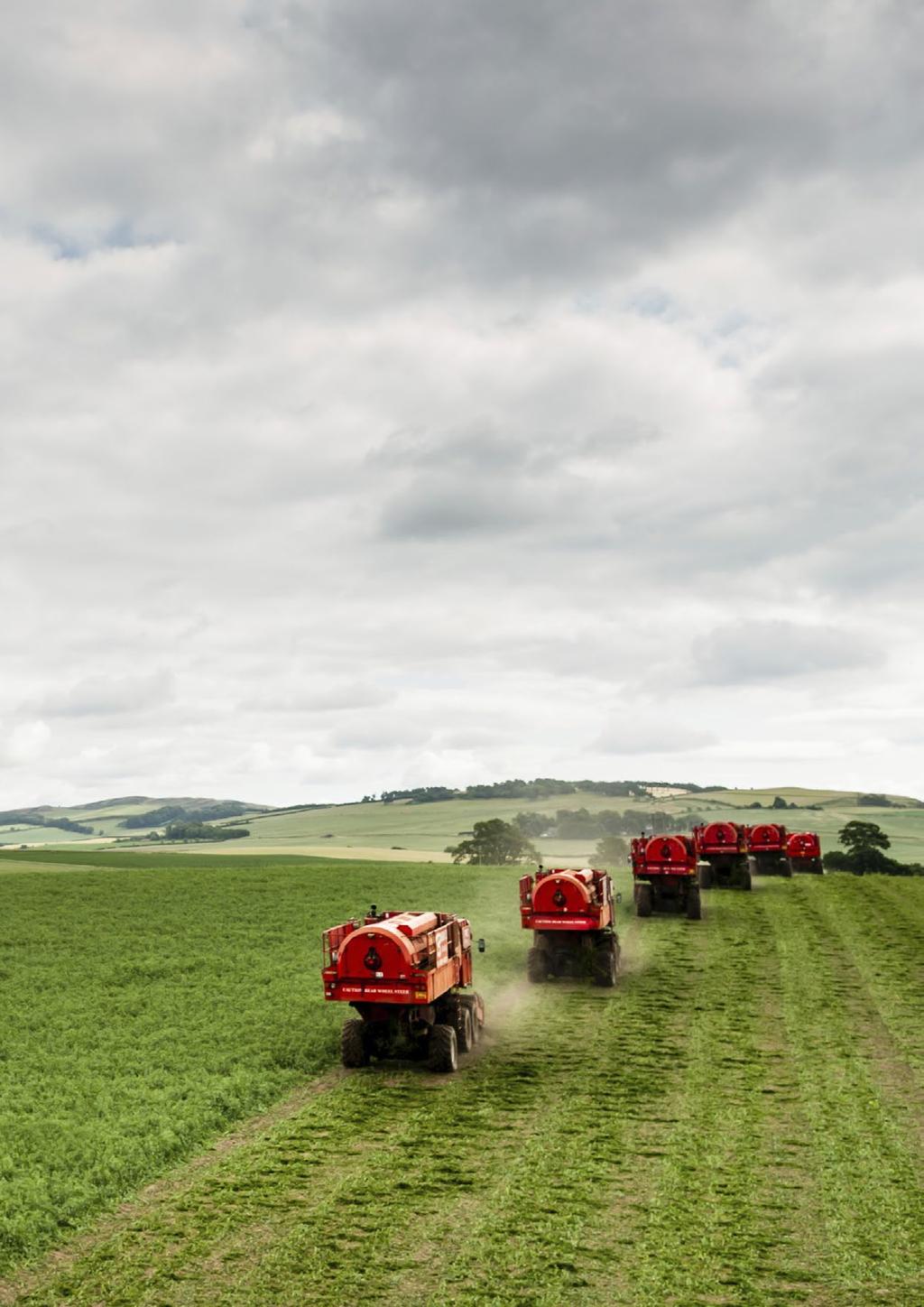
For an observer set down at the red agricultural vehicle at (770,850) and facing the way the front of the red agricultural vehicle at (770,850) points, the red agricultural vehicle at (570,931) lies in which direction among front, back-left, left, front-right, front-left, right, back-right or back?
back

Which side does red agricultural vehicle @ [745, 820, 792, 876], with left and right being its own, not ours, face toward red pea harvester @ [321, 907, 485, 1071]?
back

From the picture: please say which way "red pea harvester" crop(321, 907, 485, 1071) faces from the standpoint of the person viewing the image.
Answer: facing away from the viewer and to the right of the viewer

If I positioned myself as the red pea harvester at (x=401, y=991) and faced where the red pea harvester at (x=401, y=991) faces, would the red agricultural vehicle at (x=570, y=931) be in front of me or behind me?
in front

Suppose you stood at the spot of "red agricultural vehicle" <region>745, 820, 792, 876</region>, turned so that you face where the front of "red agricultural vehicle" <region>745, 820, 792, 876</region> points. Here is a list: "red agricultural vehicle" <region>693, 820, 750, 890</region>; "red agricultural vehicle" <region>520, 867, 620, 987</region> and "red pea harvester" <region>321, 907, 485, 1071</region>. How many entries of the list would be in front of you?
0

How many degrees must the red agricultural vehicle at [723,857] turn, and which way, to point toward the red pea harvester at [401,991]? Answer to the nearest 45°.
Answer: approximately 180°

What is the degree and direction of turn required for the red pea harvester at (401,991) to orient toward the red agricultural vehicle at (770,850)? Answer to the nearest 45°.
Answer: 0° — it already faces it

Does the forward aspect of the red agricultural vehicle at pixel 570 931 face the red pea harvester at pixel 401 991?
no

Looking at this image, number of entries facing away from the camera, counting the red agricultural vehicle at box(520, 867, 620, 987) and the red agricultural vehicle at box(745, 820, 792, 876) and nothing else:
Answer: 2

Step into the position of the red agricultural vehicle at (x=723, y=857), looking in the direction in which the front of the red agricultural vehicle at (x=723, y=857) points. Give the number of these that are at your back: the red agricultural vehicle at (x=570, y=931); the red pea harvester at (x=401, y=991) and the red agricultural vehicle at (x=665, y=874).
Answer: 3

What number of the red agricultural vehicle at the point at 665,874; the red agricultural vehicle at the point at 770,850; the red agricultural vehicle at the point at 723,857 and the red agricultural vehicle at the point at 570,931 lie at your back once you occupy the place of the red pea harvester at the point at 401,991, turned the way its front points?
0

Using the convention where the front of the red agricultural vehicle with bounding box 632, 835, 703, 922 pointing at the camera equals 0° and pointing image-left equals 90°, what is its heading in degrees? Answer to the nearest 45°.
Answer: approximately 180°

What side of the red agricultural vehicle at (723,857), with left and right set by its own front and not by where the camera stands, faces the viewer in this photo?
back

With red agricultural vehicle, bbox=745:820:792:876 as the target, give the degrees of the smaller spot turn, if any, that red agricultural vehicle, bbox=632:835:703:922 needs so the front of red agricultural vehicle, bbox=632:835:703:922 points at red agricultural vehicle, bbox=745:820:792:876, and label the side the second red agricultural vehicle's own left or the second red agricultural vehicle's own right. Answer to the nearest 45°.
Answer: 0° — it already faces it

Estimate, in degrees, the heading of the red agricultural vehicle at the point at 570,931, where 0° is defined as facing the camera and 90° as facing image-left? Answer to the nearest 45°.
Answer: approximately 180°

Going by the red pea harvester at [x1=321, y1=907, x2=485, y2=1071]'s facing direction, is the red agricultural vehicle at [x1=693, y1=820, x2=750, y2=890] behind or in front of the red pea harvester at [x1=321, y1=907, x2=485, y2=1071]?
in front

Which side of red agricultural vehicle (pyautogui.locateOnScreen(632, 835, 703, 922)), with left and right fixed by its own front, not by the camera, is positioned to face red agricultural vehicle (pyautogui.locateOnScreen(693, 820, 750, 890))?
front

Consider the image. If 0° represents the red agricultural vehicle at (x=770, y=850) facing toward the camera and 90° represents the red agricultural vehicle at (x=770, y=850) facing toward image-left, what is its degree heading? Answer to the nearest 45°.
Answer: approximately 180°

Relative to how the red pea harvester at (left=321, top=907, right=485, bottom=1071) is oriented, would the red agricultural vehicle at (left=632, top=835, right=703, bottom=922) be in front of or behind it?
in front

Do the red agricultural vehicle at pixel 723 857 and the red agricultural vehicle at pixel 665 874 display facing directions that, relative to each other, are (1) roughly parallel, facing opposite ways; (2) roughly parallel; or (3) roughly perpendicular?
roughly parallel

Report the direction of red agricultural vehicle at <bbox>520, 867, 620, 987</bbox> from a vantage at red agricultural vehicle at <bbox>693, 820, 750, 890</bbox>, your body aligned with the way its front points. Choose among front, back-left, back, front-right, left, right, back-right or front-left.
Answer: back

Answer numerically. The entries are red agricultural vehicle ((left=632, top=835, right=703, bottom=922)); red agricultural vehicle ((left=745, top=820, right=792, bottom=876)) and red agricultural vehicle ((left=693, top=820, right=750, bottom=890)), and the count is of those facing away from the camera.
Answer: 3
